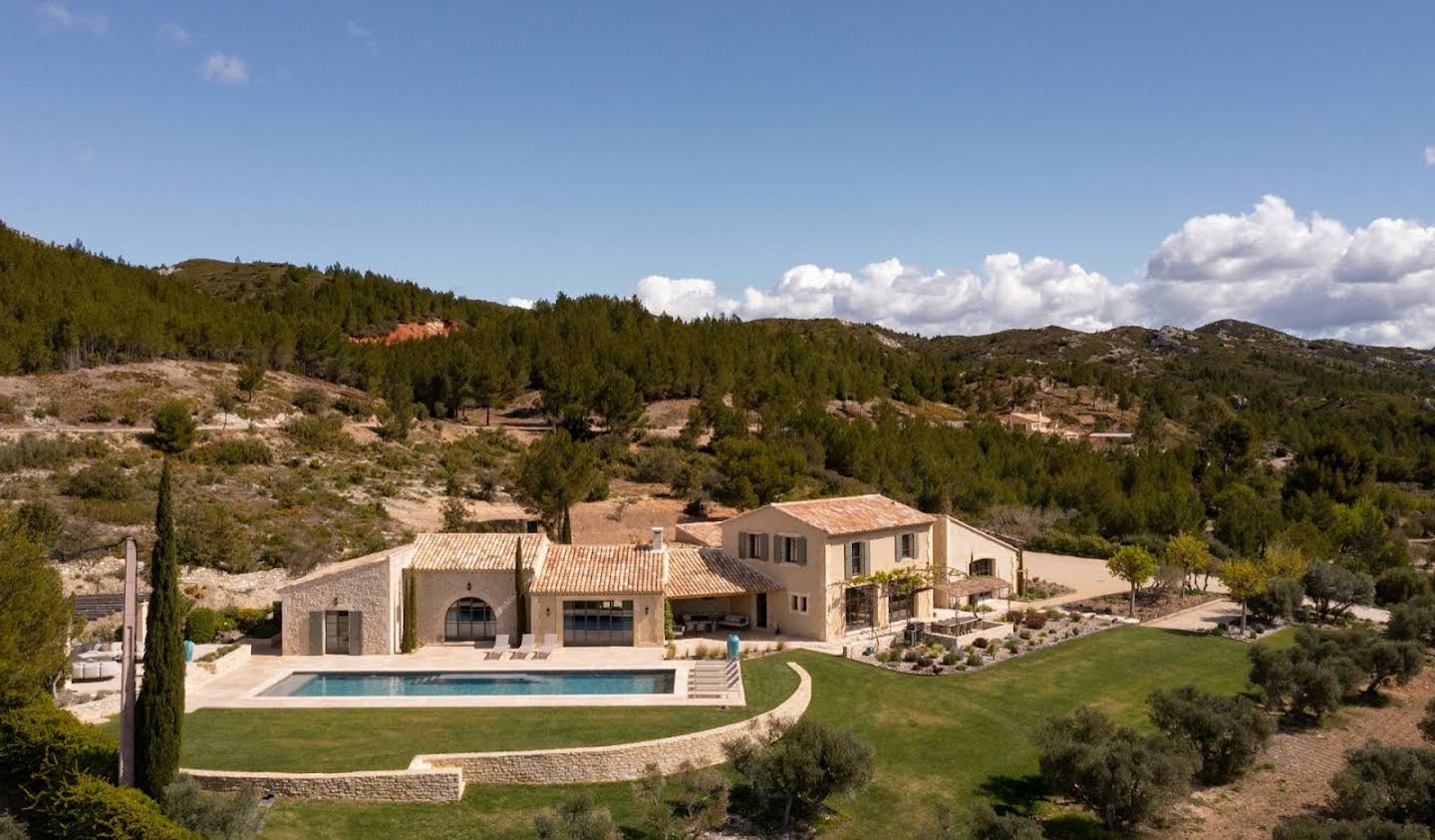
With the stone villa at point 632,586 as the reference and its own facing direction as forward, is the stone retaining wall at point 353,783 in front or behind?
in front

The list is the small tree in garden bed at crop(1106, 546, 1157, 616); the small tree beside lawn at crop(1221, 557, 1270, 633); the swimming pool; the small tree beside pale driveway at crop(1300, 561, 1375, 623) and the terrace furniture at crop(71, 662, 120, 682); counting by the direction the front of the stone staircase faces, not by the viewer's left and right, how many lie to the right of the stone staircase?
2

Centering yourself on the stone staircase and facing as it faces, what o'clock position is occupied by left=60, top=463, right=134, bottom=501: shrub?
The shrub is roughly at 4 o'clock from the stone staircase.

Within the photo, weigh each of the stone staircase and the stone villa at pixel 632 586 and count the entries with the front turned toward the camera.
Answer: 2

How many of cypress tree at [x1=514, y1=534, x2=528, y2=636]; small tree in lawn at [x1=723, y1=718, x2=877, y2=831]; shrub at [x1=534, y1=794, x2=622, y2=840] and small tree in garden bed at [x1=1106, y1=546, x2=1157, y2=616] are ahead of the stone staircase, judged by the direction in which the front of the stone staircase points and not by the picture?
2

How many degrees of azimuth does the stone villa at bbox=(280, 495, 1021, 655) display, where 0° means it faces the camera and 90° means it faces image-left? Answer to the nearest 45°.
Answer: approximately 0°

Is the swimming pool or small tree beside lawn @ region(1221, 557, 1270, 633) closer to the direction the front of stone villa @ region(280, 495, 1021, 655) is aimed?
the swimming pool

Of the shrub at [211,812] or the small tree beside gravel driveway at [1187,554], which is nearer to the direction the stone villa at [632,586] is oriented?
the shrub

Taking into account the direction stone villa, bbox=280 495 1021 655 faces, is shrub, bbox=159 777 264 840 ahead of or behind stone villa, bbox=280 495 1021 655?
ahead

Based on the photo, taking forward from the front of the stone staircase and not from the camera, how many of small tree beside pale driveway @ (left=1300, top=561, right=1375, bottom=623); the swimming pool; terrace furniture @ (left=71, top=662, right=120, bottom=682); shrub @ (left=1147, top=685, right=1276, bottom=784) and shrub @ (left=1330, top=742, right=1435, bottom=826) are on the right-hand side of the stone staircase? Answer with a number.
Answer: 2

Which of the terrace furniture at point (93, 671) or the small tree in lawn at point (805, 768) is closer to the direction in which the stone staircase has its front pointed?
the small tree in lawn

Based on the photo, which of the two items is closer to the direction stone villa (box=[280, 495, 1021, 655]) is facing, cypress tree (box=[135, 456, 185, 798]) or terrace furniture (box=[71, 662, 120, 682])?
the cypress tree

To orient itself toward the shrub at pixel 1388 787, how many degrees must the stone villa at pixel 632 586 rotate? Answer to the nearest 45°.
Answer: approximately 45° to its left
